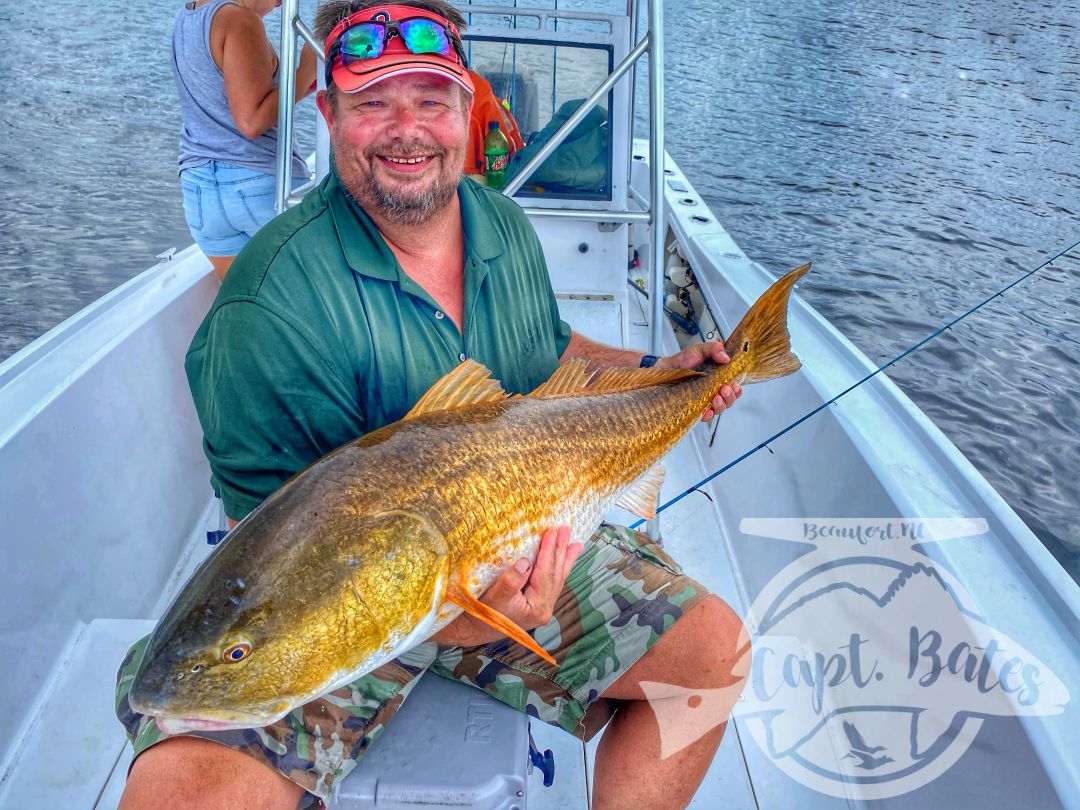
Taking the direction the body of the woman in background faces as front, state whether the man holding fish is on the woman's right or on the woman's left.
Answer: on the woman's right

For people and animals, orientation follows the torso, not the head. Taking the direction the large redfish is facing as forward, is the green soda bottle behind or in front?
behind

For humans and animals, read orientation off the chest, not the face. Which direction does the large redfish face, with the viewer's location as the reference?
facing the viewer and to the left of the viewer

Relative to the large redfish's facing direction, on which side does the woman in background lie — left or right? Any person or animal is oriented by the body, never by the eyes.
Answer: on its right

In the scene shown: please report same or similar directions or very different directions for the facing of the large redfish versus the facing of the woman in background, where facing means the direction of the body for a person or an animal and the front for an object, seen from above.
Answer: very different directions

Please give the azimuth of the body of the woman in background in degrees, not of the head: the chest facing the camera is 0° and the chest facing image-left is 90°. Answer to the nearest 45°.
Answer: approximately 225°

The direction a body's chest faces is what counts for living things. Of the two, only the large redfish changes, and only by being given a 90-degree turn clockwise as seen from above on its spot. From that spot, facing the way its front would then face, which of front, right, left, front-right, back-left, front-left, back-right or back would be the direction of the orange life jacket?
front-right

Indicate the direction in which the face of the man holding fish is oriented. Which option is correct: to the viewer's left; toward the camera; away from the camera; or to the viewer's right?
toward the camera
